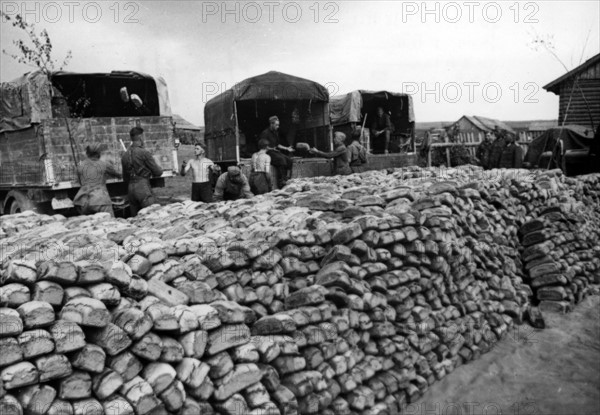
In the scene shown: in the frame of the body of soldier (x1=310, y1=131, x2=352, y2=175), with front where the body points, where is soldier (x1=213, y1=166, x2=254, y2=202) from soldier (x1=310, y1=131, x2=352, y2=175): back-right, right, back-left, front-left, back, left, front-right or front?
front-left

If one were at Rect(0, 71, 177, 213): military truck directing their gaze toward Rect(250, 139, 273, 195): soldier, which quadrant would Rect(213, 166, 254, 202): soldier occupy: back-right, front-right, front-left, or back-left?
front-right

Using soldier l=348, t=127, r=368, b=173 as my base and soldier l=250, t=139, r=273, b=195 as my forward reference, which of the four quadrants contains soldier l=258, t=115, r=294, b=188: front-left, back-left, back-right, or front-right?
front-right

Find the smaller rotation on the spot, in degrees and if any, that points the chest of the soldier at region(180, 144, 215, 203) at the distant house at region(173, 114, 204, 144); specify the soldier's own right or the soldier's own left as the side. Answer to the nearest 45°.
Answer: approximately 180°

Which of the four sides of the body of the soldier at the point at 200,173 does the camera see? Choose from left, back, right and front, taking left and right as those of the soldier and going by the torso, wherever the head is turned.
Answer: front

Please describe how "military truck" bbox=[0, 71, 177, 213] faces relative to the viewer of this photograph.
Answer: facing away from the viewer and to the left of the viewer

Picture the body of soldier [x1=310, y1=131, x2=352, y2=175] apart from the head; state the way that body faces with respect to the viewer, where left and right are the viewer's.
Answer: facing to the left of the viewer

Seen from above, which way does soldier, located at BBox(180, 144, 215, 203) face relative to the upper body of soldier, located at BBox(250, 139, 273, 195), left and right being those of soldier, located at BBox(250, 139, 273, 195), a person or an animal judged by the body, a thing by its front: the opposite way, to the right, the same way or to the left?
the opposite way
